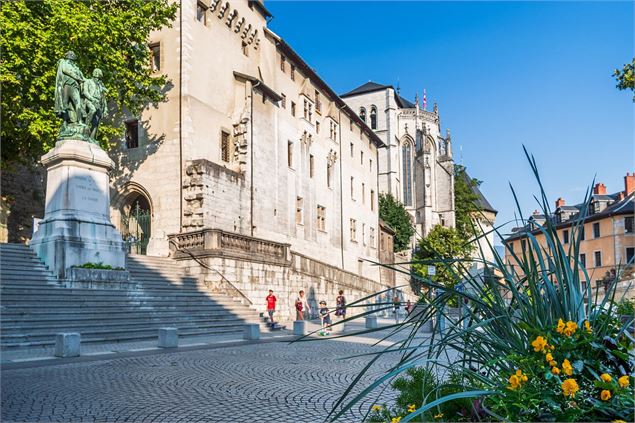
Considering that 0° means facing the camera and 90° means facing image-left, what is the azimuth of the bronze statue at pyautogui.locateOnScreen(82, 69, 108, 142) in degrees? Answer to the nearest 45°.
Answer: approximately 315°

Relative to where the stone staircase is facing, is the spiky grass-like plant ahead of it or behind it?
ahead

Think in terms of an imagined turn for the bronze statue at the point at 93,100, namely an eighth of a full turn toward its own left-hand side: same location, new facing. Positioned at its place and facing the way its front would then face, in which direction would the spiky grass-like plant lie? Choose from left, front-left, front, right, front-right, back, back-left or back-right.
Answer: right

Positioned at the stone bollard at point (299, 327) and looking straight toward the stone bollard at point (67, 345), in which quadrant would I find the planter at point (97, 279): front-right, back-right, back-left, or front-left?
front-right

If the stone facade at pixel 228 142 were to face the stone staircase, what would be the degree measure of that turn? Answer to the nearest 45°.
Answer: approximately 45° to its right

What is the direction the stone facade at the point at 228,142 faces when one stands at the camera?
facing the viewer and to the right of the viewer

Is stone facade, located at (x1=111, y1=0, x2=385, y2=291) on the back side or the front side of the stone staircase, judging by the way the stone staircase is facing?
on the back side

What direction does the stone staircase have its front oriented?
toward the camera

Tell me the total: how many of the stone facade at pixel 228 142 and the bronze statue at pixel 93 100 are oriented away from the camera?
0
